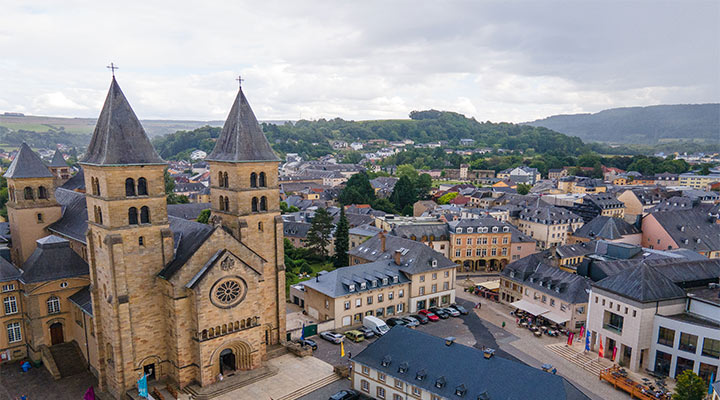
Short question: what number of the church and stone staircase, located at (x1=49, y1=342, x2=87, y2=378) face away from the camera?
0

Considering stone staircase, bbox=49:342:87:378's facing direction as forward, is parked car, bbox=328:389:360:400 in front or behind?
in front

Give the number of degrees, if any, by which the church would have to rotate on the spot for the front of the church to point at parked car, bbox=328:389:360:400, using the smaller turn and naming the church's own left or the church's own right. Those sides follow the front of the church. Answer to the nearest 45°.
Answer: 0° — it already faces it

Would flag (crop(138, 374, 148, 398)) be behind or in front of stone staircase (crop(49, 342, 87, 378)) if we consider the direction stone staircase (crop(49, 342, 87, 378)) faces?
in front

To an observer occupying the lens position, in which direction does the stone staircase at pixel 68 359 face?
facing the viewer and to the right of the viewer

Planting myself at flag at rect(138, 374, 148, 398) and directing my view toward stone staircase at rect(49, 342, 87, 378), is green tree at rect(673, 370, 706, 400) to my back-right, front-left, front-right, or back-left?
back-right

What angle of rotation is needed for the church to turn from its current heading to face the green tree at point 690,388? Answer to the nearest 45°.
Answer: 0° — it already faces it

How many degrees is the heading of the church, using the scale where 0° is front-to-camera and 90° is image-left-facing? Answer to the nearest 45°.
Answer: approximately 315°

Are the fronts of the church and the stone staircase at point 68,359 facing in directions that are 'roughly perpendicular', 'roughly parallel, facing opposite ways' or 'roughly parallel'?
roughly parallel
